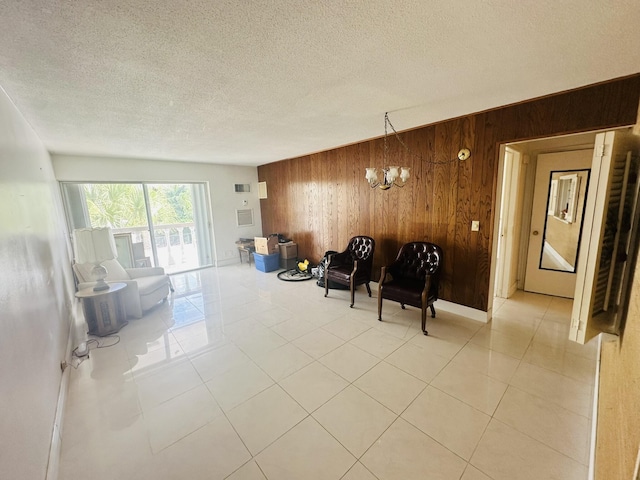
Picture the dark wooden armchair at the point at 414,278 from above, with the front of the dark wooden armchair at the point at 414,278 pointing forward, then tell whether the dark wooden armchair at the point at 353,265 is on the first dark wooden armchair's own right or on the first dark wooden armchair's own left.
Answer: on the first dark wooden armchair's own right

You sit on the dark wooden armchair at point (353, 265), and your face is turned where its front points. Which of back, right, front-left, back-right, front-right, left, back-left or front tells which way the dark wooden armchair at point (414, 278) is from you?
left

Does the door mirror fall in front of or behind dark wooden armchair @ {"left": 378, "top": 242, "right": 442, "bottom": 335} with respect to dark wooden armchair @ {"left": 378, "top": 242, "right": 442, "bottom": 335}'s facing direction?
behind

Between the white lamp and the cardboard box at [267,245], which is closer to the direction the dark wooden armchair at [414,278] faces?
the white lamp

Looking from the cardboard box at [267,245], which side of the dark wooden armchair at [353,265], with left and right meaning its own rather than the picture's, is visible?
right

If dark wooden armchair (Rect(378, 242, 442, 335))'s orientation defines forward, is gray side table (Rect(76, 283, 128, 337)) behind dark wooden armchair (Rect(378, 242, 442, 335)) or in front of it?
in front

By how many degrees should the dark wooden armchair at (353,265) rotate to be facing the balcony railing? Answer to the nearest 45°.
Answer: approximately 45° to its right

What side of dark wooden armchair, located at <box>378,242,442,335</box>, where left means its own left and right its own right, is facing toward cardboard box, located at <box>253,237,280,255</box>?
right

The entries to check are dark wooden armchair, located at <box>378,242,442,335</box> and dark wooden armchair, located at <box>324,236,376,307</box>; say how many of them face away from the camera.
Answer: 0

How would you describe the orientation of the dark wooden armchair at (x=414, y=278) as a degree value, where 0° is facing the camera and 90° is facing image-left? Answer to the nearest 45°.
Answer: approximately 45°

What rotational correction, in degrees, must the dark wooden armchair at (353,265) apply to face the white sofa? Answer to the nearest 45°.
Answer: approximately 45° to its right

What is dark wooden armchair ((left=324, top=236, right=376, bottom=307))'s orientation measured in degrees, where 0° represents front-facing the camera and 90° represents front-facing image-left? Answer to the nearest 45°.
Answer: approximately 45°
